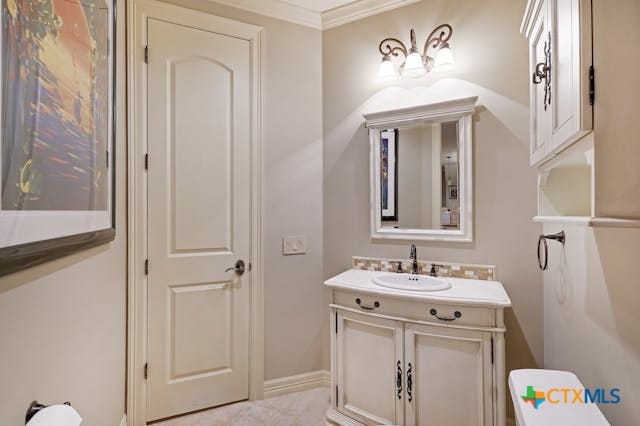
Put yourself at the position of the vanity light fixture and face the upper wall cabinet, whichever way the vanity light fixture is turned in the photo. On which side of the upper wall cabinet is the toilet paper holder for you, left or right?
right

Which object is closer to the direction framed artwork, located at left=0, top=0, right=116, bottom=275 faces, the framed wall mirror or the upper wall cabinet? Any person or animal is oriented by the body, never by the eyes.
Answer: the upper wall cabinet

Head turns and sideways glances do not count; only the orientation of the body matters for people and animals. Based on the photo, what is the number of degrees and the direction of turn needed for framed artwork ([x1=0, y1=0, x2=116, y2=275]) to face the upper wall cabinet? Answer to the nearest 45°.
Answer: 0° — it already faces it

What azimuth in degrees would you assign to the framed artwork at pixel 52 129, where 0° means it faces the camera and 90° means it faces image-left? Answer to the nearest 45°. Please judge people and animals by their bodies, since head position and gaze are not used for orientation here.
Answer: approximately 315°

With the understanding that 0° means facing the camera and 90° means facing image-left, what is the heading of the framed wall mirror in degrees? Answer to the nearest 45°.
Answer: approximately 45°

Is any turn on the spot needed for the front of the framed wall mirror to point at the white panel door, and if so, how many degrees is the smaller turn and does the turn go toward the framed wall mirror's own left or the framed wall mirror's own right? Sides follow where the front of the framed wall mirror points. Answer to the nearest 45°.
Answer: approximately 45° to the framed wall mirror's own right

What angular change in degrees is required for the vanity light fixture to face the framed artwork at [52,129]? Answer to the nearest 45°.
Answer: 0° — it already faces it
